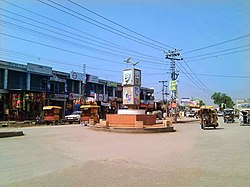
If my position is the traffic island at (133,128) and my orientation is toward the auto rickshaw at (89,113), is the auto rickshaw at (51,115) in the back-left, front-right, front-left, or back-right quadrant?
front-left

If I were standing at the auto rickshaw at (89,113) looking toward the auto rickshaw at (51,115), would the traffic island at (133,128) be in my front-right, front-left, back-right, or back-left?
back-left

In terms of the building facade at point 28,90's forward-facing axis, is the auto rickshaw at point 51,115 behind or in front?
in front

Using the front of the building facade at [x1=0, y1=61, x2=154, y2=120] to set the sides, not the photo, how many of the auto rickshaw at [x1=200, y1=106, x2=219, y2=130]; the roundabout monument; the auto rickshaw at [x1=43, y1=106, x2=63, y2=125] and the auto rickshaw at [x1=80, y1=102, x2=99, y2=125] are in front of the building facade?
4

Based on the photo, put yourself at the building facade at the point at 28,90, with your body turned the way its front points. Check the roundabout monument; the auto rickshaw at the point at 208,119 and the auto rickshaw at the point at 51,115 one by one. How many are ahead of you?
3

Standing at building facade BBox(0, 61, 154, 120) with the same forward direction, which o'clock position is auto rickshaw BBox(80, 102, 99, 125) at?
The auto rickshaw is roughly at 12 o'clock from the building facade.

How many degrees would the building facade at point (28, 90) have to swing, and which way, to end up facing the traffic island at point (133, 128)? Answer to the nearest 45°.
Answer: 0° — it already faces it

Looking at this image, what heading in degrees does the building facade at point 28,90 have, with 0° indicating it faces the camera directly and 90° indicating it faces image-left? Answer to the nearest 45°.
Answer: approximately 315°

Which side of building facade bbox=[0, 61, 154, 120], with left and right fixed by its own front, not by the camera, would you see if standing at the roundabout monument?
front

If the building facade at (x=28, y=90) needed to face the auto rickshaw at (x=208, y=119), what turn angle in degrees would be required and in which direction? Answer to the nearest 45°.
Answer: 0° — it already faces it
